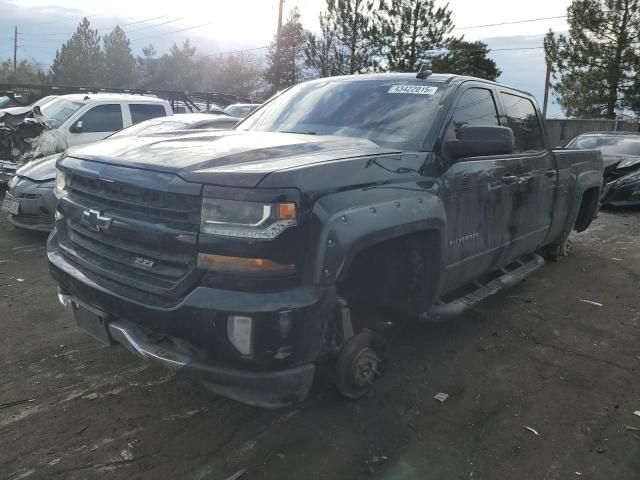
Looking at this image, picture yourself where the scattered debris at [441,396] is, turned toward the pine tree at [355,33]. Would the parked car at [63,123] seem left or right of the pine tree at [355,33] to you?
left

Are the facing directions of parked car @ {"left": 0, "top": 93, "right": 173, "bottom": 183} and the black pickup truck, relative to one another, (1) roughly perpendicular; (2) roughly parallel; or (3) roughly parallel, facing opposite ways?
roughly parallel

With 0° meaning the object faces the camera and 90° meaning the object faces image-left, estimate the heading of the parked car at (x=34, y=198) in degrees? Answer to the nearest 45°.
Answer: approximately 45°

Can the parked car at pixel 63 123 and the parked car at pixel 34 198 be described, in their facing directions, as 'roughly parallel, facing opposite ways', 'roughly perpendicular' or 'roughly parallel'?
roughly parallel

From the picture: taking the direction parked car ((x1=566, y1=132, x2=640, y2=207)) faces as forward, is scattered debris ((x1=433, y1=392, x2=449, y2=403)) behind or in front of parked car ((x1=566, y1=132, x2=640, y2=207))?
in front

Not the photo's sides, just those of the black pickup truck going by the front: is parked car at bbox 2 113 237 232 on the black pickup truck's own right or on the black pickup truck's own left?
on the black pickup truck's own right

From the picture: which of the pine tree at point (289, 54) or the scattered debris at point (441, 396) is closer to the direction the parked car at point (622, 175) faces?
the scattered debris

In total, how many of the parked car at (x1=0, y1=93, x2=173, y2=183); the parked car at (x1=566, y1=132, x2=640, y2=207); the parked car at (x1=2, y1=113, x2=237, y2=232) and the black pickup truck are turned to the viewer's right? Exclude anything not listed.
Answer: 0

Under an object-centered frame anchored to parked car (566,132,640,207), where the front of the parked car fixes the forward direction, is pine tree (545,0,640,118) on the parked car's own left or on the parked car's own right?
on the parked car's own right

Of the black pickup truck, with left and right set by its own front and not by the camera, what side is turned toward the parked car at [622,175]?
back
